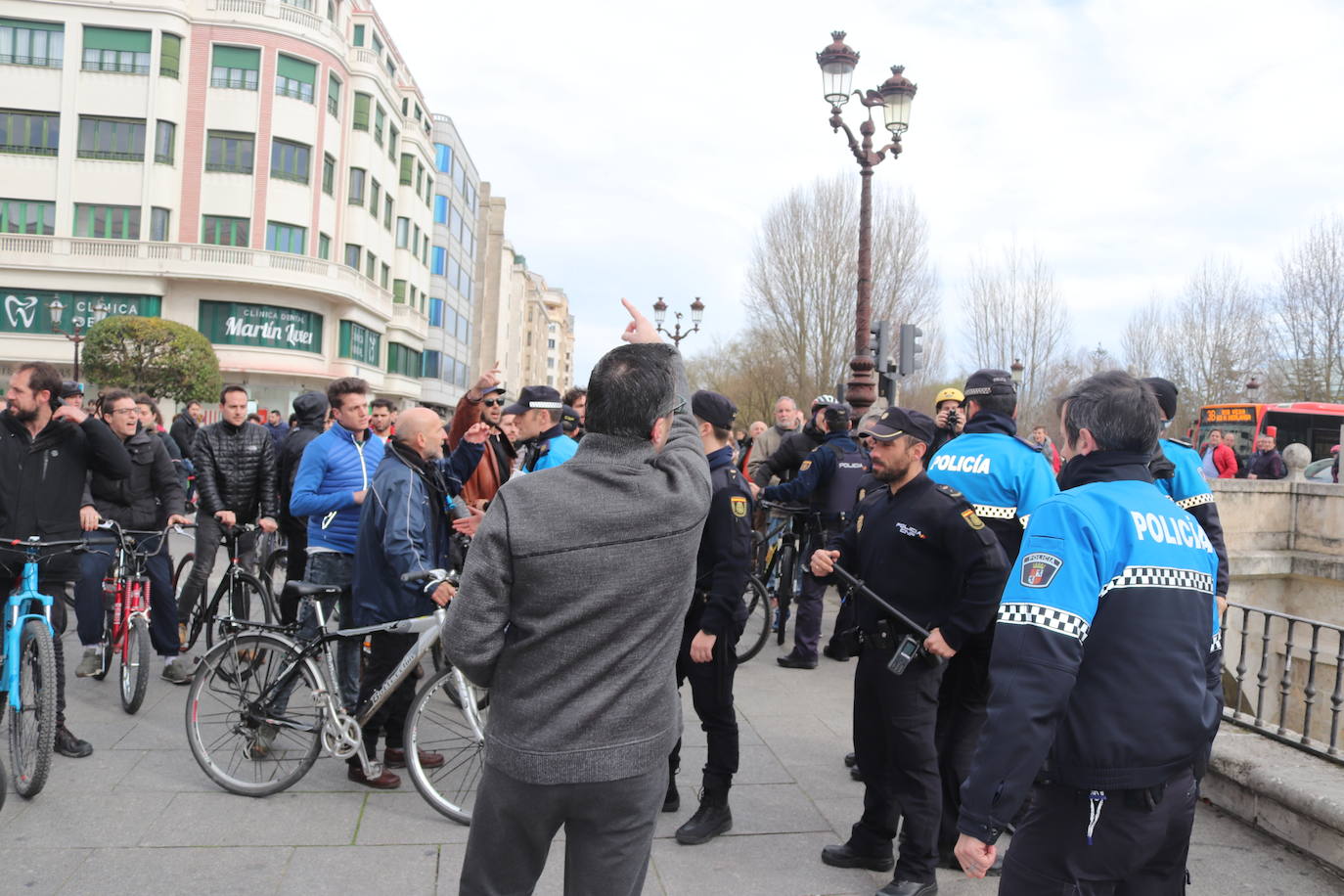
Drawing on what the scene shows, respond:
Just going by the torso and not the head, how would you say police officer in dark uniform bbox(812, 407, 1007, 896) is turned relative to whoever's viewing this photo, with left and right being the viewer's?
facing the viewer and to the left of the viewer

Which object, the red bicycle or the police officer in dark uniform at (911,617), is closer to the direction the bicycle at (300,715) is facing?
the police officer in dark uniform

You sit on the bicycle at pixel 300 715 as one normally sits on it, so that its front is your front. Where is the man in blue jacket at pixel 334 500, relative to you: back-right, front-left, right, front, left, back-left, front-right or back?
back-left

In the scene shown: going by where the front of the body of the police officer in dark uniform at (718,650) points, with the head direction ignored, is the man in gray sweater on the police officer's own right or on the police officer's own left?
on the police officer's own left

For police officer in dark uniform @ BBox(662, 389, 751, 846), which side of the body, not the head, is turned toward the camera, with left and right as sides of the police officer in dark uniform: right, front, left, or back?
left

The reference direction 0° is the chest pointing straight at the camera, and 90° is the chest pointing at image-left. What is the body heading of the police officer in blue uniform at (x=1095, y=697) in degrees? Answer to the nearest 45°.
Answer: approximately 135°

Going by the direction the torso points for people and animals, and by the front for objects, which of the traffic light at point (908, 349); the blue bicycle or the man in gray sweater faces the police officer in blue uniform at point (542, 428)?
the man in gray sweater

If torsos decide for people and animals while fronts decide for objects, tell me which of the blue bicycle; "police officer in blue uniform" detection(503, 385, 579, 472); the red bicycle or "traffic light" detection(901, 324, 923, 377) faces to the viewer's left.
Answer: the police officer in blue uniform

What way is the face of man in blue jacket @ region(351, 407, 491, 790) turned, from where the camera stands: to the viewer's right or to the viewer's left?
to the viewer's right

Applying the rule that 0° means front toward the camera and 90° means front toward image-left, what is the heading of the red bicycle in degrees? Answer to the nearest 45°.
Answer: approximately 0°

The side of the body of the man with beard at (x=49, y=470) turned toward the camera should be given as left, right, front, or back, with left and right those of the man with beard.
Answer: front

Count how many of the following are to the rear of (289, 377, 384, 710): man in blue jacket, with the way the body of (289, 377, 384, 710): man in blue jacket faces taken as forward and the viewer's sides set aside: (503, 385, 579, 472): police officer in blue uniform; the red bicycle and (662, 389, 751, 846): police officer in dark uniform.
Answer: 1

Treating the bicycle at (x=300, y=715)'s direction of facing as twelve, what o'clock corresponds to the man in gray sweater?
The man in gray sweater is roughly at 1 o'clock from the bicycle.

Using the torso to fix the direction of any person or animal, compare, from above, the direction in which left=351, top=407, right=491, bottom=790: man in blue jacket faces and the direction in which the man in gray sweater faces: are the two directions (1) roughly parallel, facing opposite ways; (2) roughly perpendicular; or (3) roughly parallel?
roughly perpendicular

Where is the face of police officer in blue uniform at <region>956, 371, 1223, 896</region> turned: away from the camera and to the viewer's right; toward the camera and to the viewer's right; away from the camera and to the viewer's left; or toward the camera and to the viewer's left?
away from the camera and to the viewer's left

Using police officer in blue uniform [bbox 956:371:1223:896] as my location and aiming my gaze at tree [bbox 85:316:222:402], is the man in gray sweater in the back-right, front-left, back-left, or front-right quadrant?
front-left

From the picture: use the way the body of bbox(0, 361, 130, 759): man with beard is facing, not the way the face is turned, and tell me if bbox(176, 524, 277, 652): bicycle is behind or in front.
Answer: behind
